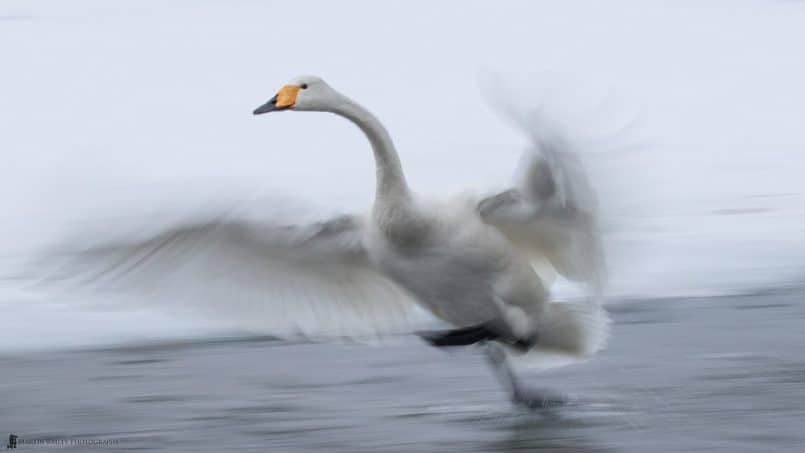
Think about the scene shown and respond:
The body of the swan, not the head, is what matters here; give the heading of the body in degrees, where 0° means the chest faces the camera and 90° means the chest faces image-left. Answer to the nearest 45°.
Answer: approximately 45°
